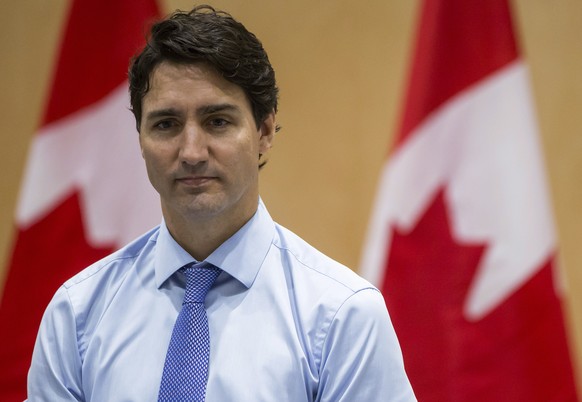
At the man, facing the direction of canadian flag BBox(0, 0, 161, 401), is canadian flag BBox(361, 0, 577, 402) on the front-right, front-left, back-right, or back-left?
front-right

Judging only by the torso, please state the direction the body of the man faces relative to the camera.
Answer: toward the camera

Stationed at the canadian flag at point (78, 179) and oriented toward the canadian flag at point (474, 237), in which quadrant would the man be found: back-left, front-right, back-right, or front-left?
front-right

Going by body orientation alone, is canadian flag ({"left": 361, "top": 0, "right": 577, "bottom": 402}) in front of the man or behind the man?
behind

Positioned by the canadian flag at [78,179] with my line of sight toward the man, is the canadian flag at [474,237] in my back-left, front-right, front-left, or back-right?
front-left

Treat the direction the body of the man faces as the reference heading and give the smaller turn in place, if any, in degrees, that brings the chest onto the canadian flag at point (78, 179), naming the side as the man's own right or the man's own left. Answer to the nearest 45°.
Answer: approximately 180°
